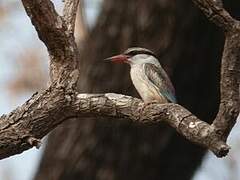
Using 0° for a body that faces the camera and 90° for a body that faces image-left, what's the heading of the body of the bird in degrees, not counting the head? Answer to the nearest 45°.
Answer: approximately 90°
